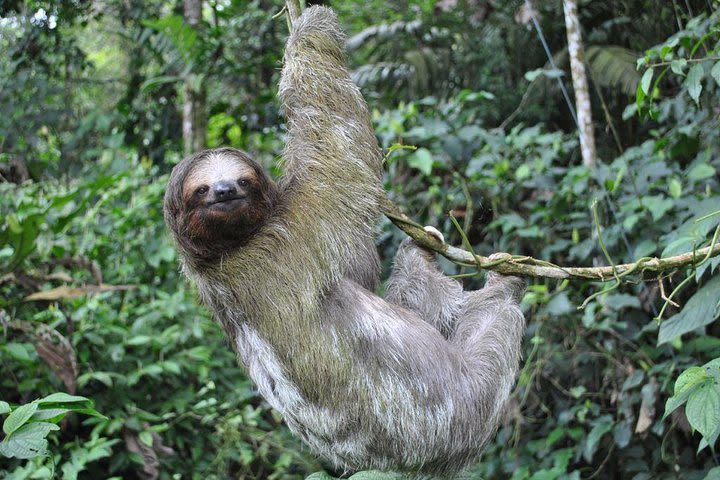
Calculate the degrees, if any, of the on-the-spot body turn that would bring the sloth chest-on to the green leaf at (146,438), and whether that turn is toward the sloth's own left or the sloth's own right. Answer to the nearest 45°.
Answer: approximately 45° to the sloth's own right

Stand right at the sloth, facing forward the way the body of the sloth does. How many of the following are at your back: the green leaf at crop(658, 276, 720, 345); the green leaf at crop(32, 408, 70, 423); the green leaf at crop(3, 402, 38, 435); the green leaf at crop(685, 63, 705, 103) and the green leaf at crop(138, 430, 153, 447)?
2
